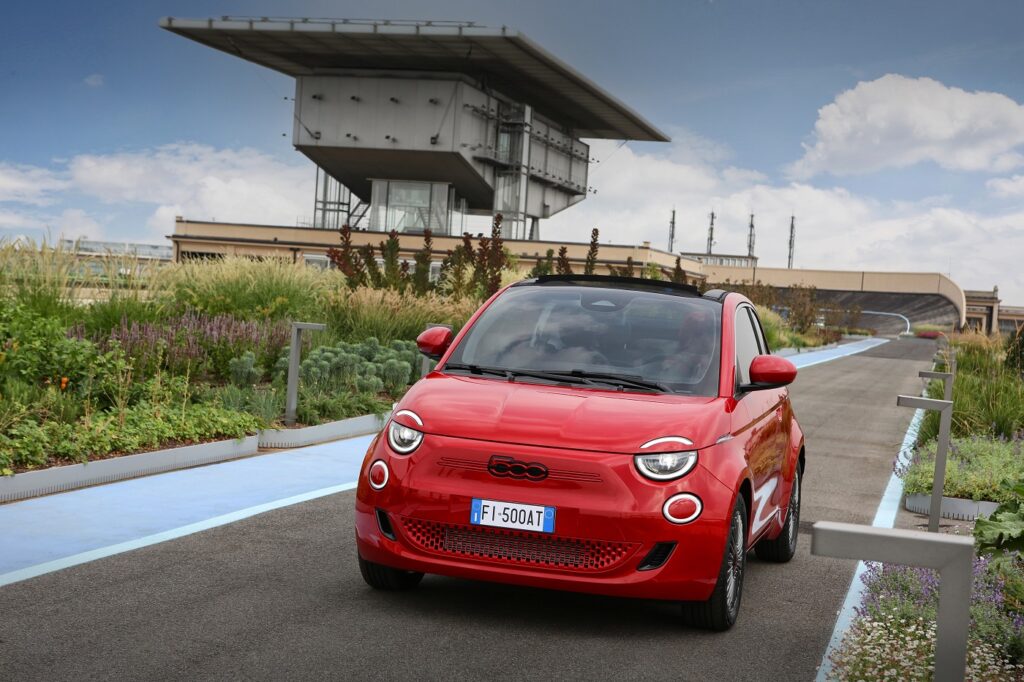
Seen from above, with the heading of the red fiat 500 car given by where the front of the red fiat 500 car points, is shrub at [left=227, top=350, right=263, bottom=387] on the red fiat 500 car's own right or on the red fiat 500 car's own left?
on the red fiat 500 car's own right

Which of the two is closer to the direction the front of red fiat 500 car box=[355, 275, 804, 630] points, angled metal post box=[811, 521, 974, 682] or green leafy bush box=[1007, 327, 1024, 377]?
the angled metal post

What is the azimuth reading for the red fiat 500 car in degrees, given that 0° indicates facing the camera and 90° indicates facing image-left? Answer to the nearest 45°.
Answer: approximately 45°

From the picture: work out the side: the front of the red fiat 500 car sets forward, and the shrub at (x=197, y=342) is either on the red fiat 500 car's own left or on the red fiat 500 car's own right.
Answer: on the red fiat 500 car's own right

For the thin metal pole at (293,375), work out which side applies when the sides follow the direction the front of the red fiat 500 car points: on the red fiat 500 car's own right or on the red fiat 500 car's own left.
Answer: on the red fiat 500 car's own right

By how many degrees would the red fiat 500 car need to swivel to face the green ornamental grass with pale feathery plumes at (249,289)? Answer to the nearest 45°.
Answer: approximately 90° to its right

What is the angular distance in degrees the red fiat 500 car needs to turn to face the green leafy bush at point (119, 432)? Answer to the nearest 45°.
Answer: approximately 90° to its right

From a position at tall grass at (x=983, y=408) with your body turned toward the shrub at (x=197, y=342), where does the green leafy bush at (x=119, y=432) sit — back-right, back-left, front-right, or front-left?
front-left

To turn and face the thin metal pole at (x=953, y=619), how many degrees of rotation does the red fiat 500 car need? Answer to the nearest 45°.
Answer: approximately 90° to its left

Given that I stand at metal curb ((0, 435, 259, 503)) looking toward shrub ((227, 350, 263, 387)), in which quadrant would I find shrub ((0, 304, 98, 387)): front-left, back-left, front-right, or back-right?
front-left

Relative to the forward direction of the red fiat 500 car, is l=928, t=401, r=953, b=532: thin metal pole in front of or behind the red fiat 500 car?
behind

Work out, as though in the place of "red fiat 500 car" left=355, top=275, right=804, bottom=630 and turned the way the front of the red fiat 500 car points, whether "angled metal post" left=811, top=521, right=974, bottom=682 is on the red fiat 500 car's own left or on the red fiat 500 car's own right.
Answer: on the red fiat 500 car's own left

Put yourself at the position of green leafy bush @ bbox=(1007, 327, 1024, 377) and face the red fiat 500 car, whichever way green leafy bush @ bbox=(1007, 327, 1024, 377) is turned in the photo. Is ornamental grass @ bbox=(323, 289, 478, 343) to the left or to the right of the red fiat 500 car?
right

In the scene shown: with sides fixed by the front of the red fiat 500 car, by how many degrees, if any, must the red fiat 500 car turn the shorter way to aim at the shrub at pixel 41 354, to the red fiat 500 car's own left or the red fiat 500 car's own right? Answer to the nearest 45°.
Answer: approximately 90° to the red fiat 500 car's own right
